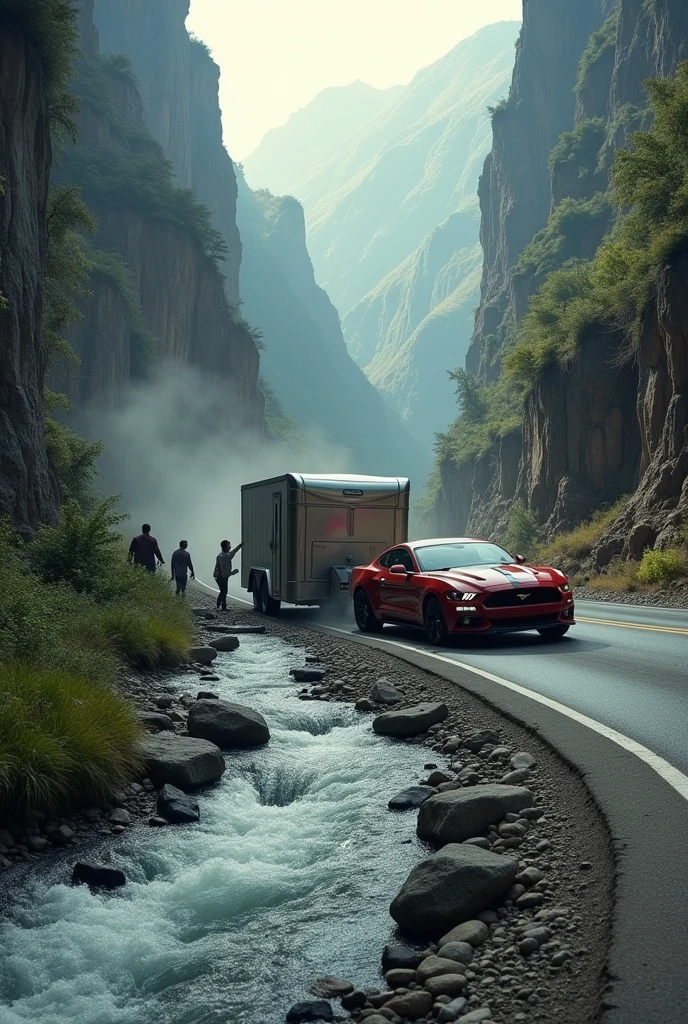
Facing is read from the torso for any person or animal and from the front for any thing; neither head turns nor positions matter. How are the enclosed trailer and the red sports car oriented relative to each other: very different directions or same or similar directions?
same or similar directions

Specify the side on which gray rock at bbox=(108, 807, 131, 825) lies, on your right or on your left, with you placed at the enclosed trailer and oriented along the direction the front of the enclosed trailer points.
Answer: on your right

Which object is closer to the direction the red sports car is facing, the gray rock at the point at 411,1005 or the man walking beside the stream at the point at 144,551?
the gray rock

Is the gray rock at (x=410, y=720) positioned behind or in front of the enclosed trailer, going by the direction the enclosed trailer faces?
in front

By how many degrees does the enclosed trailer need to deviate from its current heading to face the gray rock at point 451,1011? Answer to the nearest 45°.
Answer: approximately 45° to its right

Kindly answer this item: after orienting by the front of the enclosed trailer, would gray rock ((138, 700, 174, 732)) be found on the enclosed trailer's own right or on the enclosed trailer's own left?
on the enclosed trailer's own right

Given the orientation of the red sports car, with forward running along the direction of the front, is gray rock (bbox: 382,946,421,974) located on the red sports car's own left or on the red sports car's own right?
on the red sports car's own right

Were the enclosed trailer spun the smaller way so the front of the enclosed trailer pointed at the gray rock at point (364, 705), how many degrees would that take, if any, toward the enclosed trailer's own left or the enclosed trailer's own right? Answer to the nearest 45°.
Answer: approximately 45° to the enclosed trailer's own right

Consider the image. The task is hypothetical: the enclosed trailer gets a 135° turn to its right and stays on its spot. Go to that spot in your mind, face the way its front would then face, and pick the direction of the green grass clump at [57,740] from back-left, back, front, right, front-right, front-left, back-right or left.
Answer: left

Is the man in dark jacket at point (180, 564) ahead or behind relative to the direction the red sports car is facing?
behind

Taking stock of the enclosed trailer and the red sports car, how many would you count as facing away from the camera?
0

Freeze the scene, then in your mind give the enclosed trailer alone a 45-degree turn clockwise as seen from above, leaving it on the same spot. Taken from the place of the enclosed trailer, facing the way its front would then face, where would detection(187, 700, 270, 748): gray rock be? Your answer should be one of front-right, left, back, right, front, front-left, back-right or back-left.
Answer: front

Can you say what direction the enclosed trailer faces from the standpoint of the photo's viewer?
facing the viewer and to the right of the viewer

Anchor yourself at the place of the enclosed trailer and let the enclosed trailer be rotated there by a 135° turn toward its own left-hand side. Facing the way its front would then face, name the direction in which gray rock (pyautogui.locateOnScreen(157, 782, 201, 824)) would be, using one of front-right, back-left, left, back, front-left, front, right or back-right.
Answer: back
